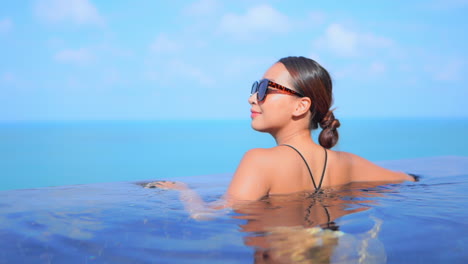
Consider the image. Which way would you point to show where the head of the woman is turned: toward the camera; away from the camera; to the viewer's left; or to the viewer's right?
to the viewer's left

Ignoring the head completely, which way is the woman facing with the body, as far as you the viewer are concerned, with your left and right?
facing away from the viewer and to the left of the viewer
